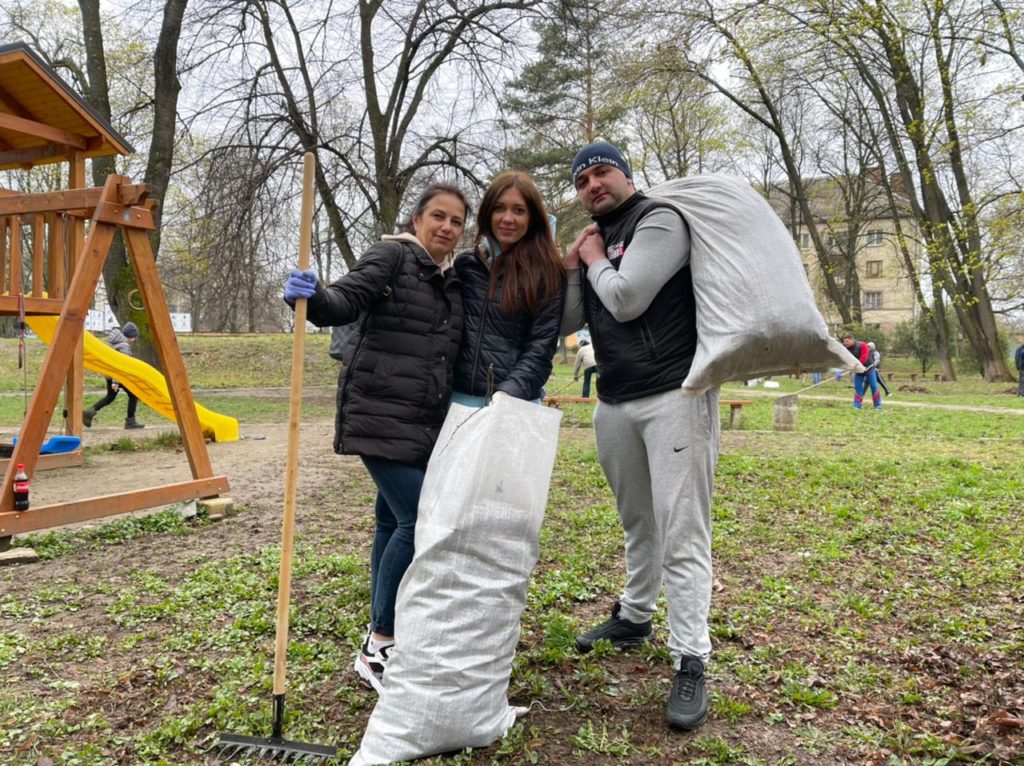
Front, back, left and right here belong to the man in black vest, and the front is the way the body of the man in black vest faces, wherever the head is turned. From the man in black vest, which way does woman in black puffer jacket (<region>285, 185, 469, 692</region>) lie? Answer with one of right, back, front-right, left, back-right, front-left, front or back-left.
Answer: front-right

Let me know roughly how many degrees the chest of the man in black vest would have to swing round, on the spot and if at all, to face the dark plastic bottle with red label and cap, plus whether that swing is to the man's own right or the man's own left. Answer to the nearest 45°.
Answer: approximately 45° to the man's own right

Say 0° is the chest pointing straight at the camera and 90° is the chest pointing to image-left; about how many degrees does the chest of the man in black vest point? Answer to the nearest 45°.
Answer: approximately 45°

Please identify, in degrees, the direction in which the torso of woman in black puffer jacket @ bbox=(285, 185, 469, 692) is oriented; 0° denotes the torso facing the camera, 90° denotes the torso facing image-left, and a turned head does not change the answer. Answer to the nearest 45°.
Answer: approximately 315°
